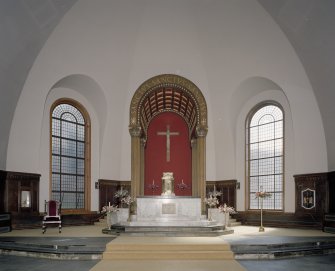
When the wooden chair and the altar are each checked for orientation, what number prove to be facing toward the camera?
2

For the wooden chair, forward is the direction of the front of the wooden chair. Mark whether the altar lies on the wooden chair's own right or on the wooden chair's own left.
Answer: on the wooden chair's own left

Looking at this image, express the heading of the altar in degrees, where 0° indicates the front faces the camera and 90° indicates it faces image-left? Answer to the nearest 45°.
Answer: approximately 0°

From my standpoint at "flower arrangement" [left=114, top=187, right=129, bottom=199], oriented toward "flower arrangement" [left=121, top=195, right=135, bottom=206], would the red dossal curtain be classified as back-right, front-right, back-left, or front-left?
back-left

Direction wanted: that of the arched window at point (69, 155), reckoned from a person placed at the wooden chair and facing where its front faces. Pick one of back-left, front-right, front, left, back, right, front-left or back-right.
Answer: back

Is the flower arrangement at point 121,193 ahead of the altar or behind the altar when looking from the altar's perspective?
behind

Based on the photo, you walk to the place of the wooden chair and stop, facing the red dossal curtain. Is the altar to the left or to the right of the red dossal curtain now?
right

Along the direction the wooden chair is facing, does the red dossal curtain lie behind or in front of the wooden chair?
behind

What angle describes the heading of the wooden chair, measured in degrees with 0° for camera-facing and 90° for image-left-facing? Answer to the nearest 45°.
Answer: approximately 0°

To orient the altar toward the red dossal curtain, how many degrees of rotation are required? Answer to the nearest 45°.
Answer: approximately 180°
